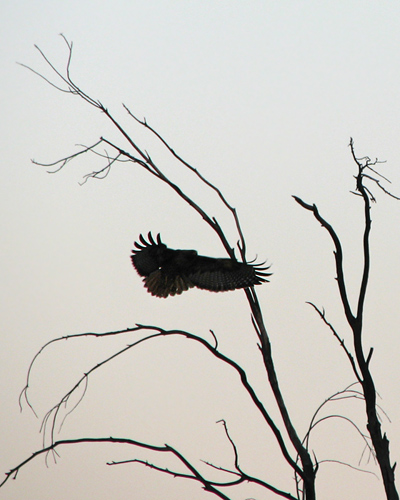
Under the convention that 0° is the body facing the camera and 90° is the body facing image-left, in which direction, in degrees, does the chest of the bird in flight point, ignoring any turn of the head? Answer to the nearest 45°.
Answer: approximately 225°
